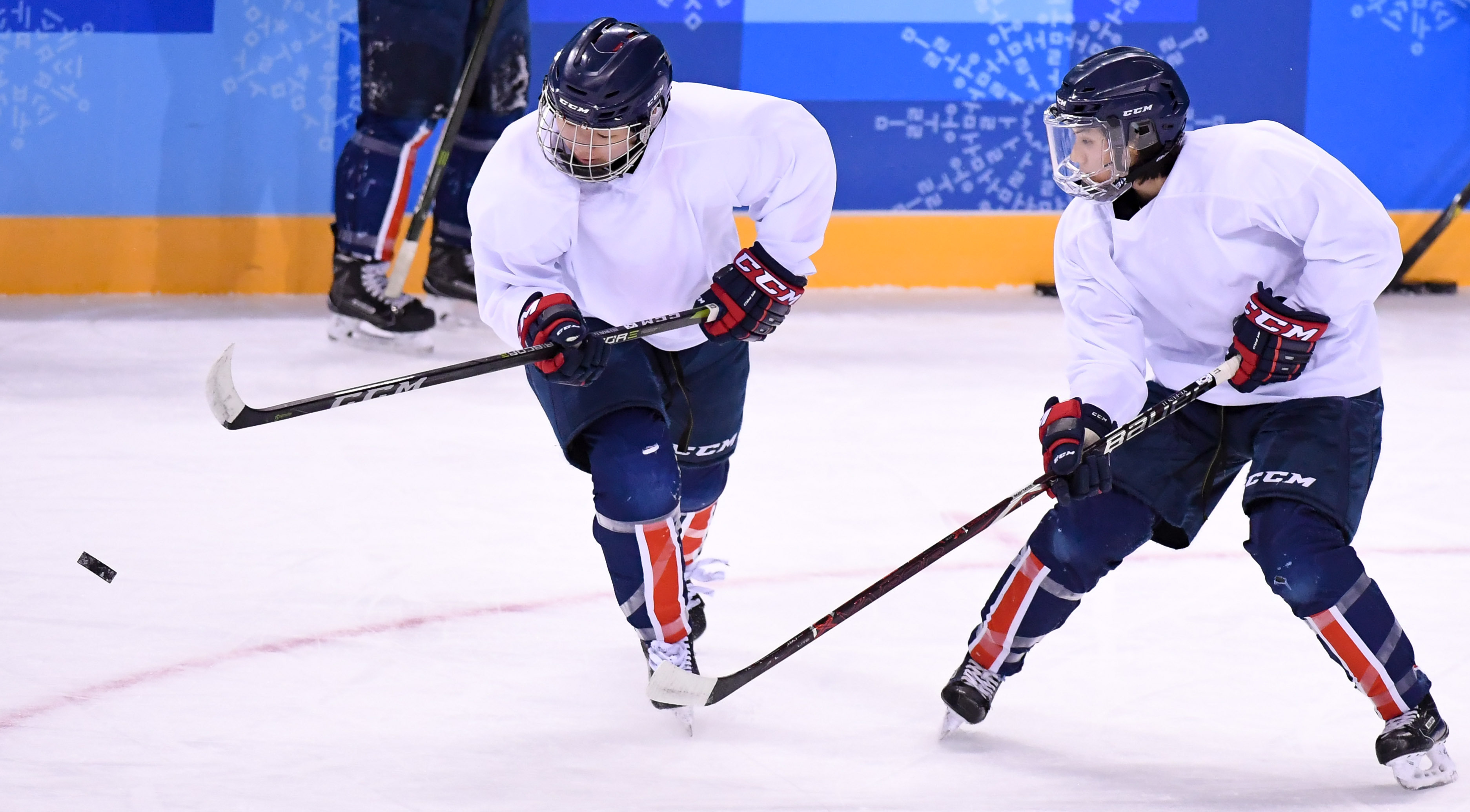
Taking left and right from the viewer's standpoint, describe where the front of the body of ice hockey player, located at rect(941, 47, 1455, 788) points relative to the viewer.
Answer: facing the viewer and to the left of the viewer

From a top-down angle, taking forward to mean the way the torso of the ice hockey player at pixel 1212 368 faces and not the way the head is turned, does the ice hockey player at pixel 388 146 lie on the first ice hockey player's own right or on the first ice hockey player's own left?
on the first ice hockey player's own right

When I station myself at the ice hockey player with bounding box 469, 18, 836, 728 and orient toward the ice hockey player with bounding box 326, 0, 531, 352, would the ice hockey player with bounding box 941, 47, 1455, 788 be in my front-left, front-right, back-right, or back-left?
back-right

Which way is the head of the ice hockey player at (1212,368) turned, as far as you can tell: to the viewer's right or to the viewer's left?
to the viewer's left
